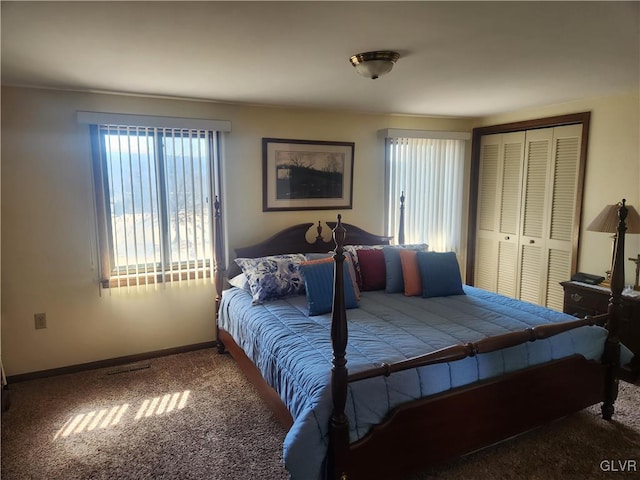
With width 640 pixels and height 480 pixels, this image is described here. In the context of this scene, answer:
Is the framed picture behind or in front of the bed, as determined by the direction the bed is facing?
behind

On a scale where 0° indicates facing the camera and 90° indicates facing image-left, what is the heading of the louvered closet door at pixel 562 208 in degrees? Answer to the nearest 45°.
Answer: approximately 45°

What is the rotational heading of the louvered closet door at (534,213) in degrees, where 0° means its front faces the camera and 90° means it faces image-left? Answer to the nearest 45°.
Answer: approximately 45°

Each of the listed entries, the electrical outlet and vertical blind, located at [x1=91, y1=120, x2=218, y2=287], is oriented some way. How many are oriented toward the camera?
2

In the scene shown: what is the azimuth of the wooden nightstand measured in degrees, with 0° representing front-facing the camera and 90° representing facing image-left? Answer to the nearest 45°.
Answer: approximately 45°

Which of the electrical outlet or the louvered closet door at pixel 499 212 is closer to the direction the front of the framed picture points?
the louvered closet door

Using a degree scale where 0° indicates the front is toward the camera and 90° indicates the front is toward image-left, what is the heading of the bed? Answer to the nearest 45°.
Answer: approximately 315°

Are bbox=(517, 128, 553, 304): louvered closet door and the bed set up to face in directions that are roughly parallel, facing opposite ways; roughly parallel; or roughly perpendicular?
roughly perpendicular

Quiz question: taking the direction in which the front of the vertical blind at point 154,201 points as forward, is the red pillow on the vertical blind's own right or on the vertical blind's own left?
on the vertical blind's own left
